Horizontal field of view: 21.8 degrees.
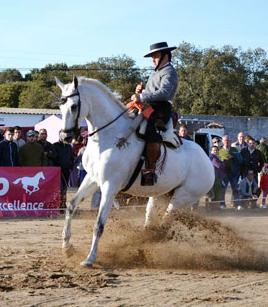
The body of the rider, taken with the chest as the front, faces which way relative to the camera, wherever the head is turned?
to the viewer's left

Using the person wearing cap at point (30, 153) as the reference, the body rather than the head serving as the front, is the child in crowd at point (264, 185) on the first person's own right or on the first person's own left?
on the first person's own left

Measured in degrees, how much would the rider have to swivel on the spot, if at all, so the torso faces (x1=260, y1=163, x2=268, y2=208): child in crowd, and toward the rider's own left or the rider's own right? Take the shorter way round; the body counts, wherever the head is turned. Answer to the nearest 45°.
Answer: approximately 90° to the rider's own right

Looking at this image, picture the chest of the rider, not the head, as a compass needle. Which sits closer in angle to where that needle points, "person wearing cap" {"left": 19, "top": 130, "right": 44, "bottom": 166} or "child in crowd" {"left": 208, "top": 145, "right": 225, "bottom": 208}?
the person wearing cap

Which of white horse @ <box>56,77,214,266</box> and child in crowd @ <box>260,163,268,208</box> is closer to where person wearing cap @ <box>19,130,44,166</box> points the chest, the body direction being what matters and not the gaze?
the white horse

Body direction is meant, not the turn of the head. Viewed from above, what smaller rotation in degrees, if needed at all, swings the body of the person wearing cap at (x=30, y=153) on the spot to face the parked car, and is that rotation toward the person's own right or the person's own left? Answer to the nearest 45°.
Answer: approximately 135° to the person's own left

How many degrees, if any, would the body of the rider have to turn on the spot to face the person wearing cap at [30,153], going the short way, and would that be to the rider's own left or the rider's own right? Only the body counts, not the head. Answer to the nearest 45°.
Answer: approximately 45° to the rider's own right

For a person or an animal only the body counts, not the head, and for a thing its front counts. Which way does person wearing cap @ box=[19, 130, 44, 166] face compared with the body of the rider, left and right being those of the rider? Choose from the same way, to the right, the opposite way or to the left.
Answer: to the left

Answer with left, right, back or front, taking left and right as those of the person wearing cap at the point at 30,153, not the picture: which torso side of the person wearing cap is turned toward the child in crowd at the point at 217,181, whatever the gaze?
left

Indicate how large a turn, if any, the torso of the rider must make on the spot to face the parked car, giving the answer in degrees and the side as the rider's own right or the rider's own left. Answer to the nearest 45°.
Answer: approximately 90° to the rider's own right

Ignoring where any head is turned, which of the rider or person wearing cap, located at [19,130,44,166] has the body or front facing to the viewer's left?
the rider

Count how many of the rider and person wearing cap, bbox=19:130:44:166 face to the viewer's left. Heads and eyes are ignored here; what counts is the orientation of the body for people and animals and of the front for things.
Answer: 1
